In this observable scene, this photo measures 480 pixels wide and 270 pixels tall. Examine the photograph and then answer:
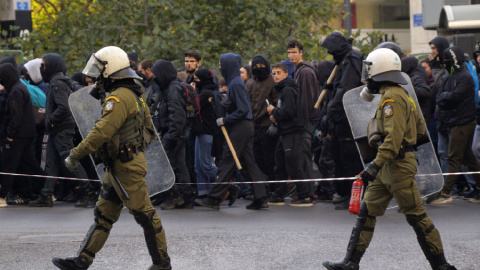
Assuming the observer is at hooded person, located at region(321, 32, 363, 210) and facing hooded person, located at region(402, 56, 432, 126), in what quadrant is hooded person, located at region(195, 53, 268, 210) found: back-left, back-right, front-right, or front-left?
back-left

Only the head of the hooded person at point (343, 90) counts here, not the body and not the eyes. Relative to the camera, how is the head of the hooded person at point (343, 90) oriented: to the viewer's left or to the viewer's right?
to the viewer's left

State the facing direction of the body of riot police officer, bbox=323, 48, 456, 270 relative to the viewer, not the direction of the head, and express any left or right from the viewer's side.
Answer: facing to the left of the viewer

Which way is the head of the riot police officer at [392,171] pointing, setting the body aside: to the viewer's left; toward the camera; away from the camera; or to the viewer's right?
to the viewer's left

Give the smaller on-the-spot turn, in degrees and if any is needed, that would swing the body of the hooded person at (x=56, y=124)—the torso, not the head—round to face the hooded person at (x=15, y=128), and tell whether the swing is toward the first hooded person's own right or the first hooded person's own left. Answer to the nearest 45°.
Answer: approximately 45° to the first hooded person's own right
